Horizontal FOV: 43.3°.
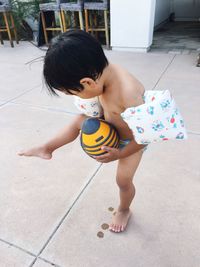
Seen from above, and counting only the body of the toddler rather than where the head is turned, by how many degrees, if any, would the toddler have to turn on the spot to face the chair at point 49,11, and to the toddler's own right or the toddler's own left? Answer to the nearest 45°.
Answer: approximately 135° to the toddler's own right

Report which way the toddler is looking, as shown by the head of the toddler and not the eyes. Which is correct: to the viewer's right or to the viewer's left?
to the viewer's left

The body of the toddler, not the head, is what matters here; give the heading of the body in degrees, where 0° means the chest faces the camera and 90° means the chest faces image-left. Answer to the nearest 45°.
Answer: approximately 45°

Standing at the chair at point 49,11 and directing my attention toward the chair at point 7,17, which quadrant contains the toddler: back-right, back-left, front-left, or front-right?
back-left
